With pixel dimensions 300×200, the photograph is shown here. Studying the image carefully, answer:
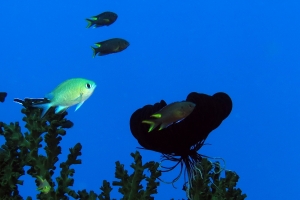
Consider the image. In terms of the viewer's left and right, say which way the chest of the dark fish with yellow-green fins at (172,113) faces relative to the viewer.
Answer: facing to the right of the viewer

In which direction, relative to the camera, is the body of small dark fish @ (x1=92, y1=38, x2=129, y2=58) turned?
to the viewer's right

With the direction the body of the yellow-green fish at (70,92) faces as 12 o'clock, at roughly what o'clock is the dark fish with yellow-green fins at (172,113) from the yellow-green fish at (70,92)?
the dark fish with yellow-green fins at (172,113) is roughly at 12 o'clock from the yellow-green fish at (70,92).

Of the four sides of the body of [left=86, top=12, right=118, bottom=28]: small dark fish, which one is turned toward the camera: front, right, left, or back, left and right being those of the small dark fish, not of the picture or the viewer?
right

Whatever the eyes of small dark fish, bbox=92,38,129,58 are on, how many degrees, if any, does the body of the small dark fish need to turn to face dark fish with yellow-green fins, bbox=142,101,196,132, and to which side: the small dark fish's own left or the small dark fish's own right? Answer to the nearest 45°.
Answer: approximately 90° to the small dark fish's own right

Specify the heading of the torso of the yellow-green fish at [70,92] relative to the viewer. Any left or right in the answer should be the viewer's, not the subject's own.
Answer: facing to the right of the viewer
